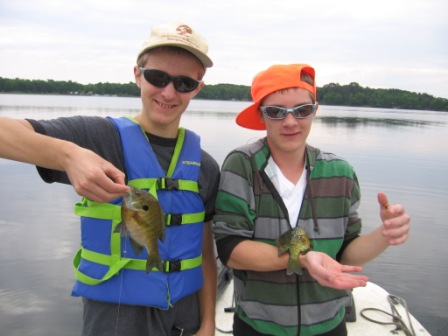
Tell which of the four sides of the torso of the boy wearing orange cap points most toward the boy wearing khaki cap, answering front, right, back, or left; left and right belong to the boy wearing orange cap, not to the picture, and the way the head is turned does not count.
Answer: right

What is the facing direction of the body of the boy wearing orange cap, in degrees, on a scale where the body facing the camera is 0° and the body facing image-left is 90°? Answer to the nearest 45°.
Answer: approximately 0°

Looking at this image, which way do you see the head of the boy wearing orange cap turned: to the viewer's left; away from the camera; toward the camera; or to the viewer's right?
toward the camera
